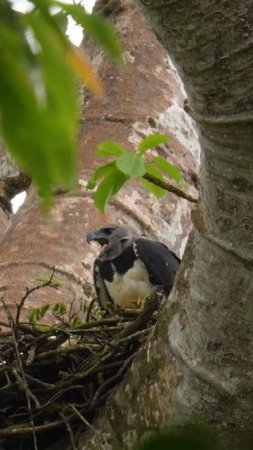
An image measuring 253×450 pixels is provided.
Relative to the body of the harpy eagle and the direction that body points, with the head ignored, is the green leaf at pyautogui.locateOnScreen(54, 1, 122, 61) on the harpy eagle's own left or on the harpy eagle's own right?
on the harpy eagle's own left

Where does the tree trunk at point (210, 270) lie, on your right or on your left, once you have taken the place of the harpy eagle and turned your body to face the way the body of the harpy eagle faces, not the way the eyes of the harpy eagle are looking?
on your left

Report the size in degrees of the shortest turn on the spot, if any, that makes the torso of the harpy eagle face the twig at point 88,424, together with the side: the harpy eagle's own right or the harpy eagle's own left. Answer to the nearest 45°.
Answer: approximately 45° to the harpy eagle's own left

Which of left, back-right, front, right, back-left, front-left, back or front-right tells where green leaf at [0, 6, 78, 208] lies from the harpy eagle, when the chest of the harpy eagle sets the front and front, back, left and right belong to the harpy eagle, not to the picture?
front-left

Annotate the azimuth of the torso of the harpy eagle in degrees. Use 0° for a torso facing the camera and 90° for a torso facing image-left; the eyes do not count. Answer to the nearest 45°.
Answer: approximately 45°

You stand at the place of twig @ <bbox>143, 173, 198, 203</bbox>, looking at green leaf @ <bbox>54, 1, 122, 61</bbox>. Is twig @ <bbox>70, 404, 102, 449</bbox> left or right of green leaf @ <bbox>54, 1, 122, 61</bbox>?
right

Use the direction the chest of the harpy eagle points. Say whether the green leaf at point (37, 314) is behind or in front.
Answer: in front
